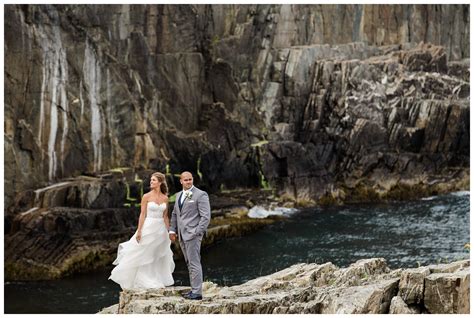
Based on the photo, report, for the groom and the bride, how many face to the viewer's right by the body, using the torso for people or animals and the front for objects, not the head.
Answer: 0

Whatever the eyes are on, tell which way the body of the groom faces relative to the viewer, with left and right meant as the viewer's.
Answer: facing the viewer and to the left of the viewer

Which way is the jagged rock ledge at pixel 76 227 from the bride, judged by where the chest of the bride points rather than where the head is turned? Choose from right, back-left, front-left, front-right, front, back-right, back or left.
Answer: back

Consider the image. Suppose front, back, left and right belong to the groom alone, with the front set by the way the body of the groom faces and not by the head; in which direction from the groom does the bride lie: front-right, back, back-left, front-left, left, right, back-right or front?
right

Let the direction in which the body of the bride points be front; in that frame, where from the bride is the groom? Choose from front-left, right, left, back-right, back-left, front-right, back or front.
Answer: front-left

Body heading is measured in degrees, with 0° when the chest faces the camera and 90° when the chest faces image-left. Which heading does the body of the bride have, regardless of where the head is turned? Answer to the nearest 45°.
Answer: approximately 0°

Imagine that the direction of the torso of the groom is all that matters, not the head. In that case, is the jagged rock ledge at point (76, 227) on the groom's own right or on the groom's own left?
on the groom's own right
